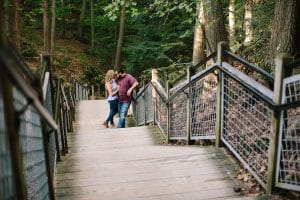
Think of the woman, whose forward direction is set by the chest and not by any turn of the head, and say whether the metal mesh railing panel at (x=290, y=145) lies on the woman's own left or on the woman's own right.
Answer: on the woman's own right

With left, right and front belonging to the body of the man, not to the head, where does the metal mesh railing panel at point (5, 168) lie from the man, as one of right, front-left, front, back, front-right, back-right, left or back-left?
front-left

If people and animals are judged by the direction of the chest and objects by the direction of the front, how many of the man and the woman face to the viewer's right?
1

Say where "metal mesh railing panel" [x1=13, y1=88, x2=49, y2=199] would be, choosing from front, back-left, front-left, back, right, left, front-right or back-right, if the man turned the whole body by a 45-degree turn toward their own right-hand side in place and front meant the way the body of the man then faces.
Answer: left

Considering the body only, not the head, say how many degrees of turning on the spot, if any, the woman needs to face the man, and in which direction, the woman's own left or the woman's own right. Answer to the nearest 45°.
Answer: approximately 45° to the woman's own right

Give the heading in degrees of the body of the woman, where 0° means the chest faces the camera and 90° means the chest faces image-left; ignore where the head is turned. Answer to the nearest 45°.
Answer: approximately 270°

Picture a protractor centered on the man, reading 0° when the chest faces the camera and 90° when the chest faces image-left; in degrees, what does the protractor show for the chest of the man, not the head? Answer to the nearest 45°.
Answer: approximately 45°

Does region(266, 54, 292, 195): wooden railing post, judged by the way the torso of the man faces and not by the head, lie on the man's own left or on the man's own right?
on the man's own left

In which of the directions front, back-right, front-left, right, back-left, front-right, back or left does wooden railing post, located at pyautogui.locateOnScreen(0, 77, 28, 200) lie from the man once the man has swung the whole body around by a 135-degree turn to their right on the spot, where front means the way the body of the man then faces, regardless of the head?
back
